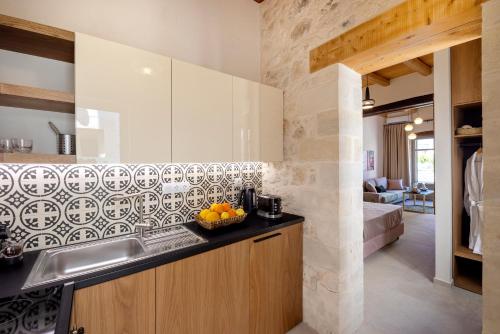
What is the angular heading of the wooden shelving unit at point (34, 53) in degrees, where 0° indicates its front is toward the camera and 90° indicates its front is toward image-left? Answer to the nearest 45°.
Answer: approximately 315°

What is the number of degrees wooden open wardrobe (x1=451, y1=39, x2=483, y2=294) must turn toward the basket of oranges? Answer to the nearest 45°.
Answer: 0° — it already faces it

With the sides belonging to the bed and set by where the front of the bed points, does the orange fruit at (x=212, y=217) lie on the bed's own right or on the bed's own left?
on the bed's own right

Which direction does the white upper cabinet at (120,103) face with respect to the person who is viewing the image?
facing the viewer and to the right of the viewer

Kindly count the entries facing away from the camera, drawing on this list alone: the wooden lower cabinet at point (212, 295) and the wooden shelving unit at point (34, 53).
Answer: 0

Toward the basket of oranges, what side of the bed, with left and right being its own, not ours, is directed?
right

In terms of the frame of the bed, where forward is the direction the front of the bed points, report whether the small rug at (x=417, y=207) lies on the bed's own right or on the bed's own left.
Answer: on the bed's own left

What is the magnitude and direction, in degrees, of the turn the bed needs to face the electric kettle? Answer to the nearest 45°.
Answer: approximately 90° to its right
